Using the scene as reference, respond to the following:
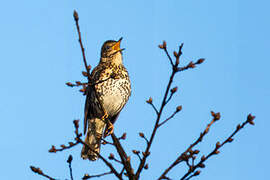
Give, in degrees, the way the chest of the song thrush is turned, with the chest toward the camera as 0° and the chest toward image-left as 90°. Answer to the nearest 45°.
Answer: approximately 315°
